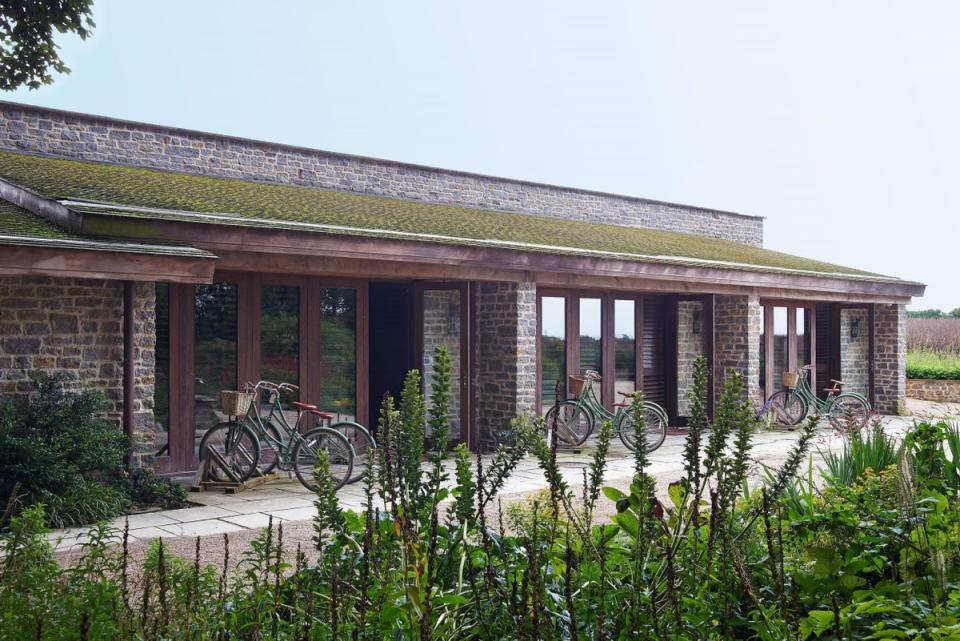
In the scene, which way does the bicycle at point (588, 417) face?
to the viewer's left

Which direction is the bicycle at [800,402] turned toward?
to the viewer's left

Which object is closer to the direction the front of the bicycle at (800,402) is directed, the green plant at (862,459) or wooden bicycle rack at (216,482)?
the wooden bicycle rack

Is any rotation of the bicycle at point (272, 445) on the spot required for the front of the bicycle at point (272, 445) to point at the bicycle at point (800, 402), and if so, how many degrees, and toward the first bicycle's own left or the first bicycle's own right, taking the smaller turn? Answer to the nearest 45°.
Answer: approximately 135° to the first bicycle's own right

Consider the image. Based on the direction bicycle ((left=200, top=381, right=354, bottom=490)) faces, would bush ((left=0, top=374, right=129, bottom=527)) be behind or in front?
in front

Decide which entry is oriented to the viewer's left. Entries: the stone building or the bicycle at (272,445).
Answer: the bicycle

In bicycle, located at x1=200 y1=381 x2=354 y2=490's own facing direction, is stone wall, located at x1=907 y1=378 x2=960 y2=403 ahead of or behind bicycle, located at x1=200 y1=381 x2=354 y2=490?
behind

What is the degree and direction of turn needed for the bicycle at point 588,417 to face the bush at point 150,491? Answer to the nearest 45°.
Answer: approximately 45° to its left

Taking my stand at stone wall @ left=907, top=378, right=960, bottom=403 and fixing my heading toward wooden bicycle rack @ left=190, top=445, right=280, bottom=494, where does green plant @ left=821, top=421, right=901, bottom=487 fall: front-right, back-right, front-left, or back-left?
front-left

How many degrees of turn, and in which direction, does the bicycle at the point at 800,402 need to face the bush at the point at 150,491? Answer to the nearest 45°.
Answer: approximately 45° to its left

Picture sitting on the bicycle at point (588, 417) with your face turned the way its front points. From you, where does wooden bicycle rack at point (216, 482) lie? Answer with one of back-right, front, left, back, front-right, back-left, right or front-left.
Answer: front-left

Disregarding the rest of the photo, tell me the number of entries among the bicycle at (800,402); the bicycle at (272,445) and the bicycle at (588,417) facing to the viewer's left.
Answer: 3

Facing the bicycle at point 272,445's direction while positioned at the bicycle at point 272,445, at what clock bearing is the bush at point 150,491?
The bush is roughly at 11 o'clock from the bicycle.

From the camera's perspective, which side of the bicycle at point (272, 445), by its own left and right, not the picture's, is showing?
left

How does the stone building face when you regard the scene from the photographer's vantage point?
facing the viewer and to the right of the viewer

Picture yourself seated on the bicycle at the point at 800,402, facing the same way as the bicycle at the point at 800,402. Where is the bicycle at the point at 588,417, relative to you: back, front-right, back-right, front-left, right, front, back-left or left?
front-left

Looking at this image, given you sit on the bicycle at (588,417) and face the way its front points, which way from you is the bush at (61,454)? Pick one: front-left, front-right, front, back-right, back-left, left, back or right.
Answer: front-left

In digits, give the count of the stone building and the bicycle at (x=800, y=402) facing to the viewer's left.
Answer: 1
